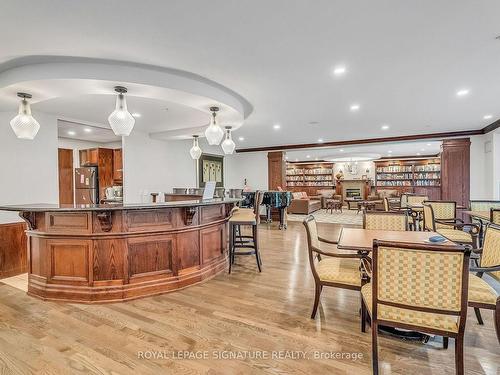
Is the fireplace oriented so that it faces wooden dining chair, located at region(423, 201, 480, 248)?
yes

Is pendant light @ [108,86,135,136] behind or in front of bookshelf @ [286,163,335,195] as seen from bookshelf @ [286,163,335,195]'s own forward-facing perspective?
in front

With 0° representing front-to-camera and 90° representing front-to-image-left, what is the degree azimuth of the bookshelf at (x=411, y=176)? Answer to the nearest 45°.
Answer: approximately 0°

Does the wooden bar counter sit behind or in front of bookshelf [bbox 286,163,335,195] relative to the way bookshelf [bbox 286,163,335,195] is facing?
in front

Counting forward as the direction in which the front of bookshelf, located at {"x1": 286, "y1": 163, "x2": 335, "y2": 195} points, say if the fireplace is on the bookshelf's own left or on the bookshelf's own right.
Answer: on the bookshelf's own left

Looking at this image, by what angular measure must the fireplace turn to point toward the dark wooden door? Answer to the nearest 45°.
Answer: approximately 45° to its right

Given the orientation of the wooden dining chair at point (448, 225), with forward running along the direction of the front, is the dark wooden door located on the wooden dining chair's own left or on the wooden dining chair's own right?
on the wooden dining chair's own right

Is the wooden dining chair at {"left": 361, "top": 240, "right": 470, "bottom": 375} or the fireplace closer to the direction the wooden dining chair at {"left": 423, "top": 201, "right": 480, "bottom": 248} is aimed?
the wooden dining chair

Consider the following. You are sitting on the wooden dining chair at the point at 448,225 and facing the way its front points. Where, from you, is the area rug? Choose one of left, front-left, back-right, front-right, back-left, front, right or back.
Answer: back

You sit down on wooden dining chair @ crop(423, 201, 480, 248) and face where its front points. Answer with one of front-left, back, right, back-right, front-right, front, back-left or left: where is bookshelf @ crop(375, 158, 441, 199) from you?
back-left

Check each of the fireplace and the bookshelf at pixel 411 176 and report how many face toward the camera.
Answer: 2
